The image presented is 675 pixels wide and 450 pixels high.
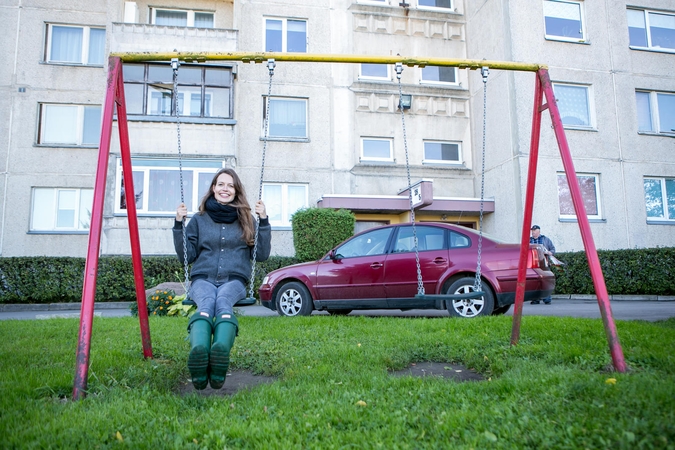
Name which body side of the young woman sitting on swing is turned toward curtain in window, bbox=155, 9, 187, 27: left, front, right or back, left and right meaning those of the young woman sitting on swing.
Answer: back

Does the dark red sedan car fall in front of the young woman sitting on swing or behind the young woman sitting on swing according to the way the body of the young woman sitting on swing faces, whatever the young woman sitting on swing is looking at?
behind

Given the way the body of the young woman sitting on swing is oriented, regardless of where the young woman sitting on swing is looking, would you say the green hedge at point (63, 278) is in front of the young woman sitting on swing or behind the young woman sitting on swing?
behind

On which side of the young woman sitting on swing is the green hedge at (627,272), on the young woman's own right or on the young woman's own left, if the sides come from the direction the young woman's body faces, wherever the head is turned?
on the young woman's own left

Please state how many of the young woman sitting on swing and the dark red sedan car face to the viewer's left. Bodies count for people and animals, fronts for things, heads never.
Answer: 1

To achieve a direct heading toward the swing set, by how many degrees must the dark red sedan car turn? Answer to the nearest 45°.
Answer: approximately 45° to its left

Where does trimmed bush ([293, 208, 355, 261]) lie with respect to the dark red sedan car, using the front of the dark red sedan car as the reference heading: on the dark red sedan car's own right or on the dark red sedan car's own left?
on the dark red sedan car's own right

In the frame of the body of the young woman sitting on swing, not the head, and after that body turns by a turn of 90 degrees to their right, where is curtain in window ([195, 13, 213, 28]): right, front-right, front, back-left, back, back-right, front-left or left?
right

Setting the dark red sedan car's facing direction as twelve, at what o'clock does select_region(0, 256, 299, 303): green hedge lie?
The green hedge is roughly at 1 o'clock from the dark red sedan car.

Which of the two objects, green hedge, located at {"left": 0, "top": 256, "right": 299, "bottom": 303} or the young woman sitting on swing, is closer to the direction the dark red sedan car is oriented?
the green hedge

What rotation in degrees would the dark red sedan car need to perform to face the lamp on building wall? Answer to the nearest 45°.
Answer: approximately 90° to its right

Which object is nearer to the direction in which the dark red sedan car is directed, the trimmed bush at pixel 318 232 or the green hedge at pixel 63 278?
the green hedge

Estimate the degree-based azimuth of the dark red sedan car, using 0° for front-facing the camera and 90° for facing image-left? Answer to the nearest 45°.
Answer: approximately 90°
